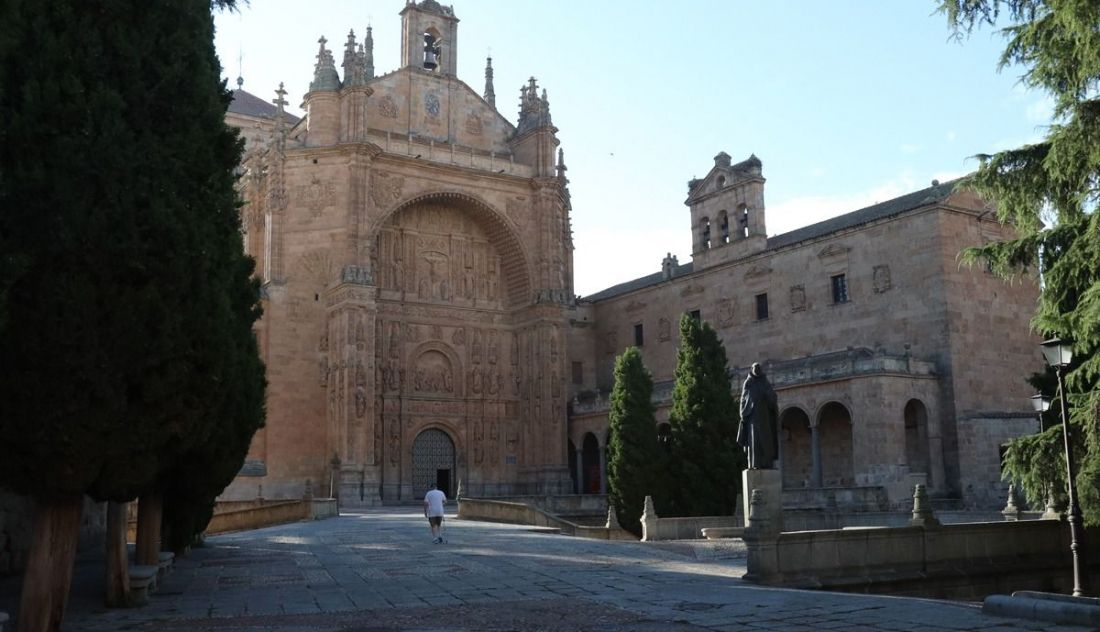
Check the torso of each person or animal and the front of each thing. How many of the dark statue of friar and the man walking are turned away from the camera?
1

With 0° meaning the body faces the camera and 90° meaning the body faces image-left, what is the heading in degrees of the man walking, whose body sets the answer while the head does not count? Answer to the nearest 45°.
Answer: approximately 180°

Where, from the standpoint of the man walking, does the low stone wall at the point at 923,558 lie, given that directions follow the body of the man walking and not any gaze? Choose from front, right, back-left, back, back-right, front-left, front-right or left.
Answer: back-right

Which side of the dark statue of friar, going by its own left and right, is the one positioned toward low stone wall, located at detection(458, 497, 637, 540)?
right

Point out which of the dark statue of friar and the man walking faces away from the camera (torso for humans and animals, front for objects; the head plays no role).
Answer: the man walking

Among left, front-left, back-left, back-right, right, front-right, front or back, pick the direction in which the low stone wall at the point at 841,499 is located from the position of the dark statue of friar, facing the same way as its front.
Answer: back-right

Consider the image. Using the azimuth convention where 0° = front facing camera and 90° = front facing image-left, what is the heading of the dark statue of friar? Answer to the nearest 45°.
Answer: approximately 45°

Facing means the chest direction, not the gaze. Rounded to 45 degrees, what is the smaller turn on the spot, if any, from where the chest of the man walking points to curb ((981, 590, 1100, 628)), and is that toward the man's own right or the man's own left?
approximately 135° to the man's own right

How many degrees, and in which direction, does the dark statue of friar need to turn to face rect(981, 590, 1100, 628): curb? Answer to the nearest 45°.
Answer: approximately 90° to its left

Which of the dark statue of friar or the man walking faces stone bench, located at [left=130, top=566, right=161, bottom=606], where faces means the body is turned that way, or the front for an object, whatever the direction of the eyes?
the dark statue of friar

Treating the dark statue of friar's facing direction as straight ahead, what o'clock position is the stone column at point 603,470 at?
The stone column is roughly at 4 o'clock from the dark statue of friar.

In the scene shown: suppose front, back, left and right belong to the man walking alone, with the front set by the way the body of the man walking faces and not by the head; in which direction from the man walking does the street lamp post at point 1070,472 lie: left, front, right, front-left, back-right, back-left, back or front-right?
back-right

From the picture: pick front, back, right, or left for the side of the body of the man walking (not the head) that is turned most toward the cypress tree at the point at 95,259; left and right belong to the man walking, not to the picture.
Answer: back
